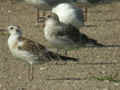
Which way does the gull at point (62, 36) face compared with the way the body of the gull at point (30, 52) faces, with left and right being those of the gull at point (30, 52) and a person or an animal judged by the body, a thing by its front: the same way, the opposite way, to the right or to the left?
the same way

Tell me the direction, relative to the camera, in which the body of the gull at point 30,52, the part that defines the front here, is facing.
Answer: to the viewer's left

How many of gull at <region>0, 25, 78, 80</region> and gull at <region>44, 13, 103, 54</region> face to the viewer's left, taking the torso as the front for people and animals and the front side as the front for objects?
2

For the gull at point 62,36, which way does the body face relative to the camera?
to the viewer's left

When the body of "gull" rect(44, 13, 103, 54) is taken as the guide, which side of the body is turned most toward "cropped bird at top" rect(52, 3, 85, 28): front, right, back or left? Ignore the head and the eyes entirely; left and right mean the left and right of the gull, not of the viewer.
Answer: right

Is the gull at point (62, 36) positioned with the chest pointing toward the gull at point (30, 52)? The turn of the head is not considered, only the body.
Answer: no
